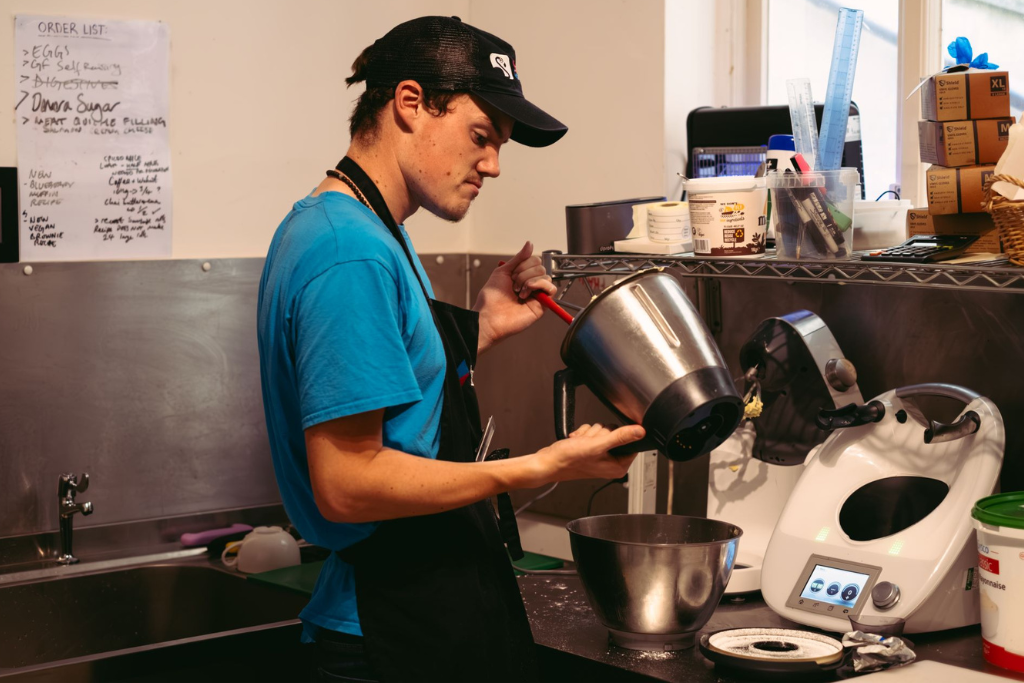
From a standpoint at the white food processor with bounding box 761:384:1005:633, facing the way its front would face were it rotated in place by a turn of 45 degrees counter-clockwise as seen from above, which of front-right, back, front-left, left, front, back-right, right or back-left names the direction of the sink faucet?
right

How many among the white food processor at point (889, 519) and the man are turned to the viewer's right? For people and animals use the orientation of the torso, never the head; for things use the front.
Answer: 1

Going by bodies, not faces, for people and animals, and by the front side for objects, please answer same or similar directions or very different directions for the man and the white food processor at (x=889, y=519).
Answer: very different directions

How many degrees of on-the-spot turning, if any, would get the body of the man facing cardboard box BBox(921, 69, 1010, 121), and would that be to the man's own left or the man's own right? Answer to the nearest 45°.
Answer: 0° — they already face it

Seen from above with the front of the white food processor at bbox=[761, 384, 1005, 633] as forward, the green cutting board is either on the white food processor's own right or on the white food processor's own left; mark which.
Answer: on the white food processor's own right

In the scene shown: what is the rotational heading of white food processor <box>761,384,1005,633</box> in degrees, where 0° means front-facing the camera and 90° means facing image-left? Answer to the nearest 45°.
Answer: approximately 45°

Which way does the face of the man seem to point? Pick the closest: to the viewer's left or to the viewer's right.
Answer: to the viewer's right

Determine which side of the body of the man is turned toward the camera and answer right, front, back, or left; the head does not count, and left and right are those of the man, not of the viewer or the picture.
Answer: right
